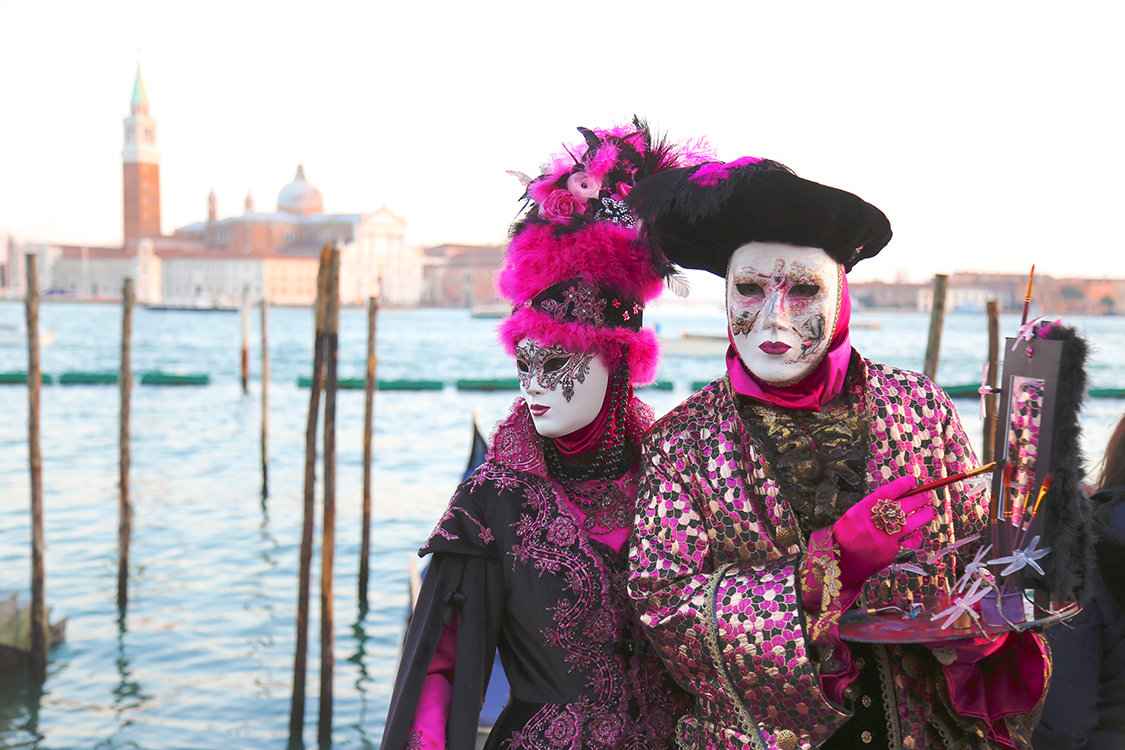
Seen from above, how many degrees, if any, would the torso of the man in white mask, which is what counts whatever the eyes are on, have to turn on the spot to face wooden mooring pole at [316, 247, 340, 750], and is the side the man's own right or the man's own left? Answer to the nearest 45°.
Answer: approximately 135° to the man's own right

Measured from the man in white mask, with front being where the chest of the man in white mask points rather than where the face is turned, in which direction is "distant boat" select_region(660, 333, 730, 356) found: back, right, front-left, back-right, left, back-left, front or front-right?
back

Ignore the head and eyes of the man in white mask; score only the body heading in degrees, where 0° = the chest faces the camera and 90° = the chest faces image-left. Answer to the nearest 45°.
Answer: approximately 0°

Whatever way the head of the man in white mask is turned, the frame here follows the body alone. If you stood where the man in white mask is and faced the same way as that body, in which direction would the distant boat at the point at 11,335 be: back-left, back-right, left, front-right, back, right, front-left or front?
back-right

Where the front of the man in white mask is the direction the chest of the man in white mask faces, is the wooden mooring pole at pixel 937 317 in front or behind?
behind

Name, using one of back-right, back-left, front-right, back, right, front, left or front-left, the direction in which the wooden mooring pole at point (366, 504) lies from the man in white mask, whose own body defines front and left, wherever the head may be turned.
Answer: back-right

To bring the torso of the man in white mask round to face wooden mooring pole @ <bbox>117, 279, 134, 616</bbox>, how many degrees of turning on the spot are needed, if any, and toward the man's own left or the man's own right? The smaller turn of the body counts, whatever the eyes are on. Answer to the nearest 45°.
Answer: approximately 135° to the man's own right

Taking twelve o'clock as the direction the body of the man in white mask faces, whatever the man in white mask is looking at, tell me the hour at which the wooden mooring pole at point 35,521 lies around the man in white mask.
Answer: The wooden mooring pole is roughly at 4 o'clock from the man in white mask.

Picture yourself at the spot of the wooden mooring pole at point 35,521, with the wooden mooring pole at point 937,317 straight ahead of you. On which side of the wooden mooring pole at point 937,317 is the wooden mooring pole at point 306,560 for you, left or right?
right
